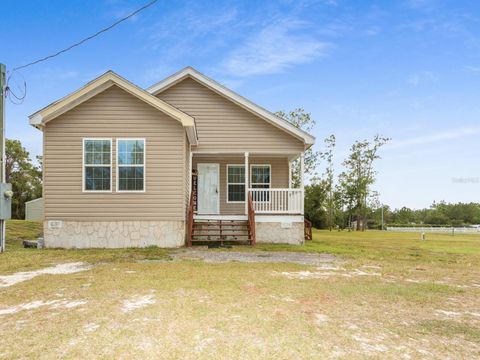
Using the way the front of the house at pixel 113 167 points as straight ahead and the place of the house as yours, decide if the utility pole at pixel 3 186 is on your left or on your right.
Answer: on your right

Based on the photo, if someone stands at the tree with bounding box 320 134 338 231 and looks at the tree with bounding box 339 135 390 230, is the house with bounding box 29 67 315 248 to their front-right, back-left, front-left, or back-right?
back-right

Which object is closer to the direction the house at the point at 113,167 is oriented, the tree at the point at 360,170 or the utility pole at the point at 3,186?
the utility pole

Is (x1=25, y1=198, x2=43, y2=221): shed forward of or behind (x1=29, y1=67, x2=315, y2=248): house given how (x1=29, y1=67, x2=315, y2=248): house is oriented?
behind

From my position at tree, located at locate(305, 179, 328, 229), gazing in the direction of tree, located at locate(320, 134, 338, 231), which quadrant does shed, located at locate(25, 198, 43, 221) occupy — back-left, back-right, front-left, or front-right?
back-left

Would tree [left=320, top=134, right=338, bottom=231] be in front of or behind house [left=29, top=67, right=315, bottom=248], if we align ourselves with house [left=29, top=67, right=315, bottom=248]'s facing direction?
behind

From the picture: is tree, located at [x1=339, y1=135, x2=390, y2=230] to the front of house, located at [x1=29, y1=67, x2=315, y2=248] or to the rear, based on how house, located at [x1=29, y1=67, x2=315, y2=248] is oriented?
to the rear

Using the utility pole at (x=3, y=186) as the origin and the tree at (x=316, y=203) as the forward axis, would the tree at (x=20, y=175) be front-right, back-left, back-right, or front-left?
front-left

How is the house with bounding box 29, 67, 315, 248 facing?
toward the camera
